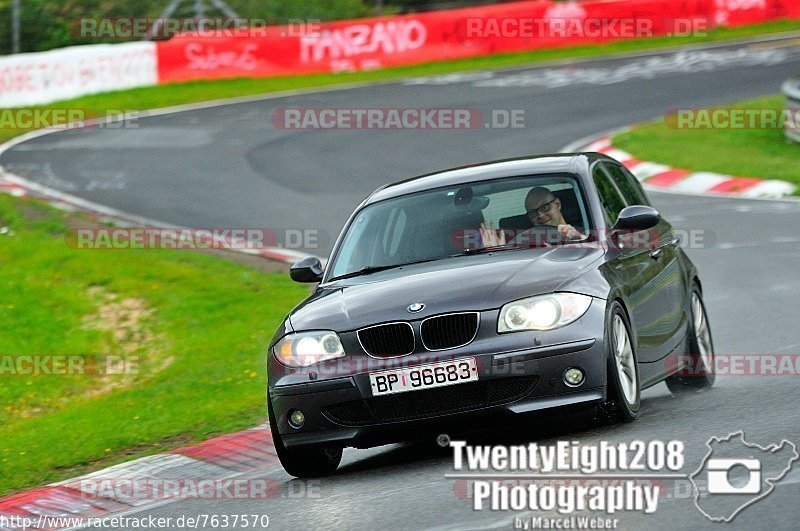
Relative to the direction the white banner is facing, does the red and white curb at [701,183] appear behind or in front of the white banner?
in front

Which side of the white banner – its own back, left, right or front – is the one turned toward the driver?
front

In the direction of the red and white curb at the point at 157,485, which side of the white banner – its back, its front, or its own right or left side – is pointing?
front

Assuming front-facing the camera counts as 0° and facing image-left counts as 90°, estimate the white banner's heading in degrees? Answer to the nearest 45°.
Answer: approximately 0°

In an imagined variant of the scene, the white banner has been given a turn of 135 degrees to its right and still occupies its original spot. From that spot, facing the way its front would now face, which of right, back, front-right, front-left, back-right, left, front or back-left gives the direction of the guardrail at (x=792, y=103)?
back

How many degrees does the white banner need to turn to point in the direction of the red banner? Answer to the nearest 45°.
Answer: approximately 90° to its left

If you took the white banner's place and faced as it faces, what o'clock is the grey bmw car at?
The grey bmw car is roughly at 12 o'clock from the white banner.

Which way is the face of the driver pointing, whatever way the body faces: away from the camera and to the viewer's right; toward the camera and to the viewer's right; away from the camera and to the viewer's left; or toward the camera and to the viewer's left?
toward the camera and to the viewer's left
